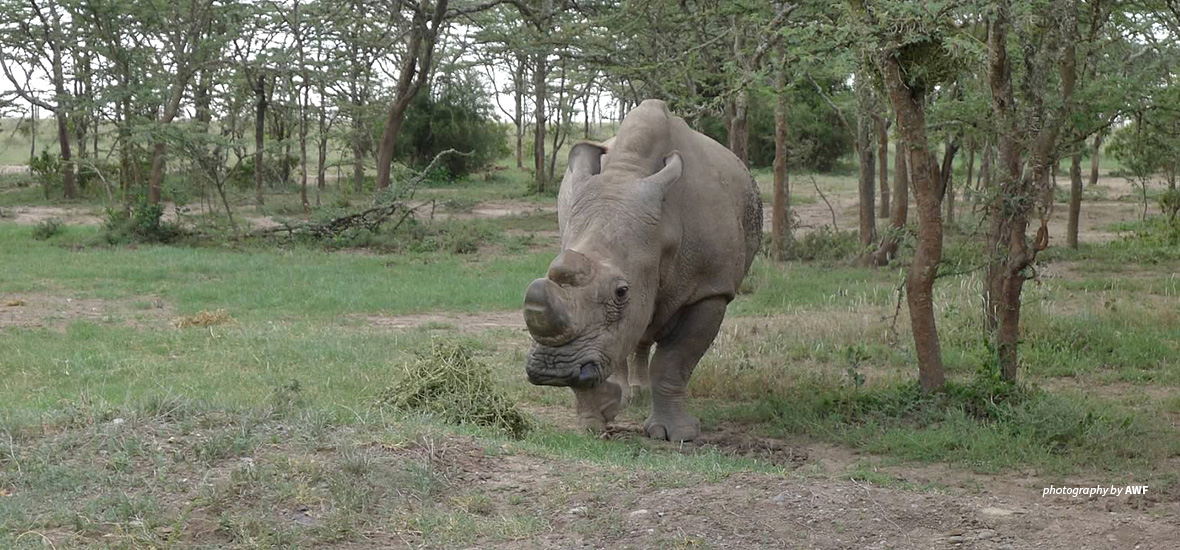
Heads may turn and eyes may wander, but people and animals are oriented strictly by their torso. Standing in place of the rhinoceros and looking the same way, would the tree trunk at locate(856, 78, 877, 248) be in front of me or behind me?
behind

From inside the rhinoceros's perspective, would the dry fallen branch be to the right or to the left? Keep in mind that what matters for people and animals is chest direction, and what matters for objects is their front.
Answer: on its right

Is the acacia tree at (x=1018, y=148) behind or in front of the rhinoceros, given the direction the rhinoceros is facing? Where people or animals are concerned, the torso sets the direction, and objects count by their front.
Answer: behind

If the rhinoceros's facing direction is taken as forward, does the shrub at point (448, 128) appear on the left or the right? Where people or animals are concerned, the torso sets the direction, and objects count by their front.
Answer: on its right

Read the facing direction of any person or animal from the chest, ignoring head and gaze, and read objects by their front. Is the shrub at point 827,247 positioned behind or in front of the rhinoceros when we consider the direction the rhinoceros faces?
behind

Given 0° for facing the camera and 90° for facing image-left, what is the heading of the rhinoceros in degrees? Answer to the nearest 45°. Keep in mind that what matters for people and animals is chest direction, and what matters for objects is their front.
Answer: approximately 45°

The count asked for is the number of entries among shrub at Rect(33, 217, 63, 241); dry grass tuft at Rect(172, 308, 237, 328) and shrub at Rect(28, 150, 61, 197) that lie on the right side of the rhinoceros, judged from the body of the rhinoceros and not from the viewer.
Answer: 3

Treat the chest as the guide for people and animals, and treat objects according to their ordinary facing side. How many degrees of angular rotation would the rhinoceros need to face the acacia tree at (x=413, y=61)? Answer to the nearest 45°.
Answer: approximately 135° to its right

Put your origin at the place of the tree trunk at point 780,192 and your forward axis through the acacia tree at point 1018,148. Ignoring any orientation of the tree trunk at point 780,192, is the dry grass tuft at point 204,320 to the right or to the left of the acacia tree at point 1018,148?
right

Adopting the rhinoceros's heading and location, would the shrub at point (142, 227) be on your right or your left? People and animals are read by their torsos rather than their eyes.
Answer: on your right

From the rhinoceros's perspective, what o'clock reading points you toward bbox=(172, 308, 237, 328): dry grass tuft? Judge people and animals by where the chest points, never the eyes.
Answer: The dry grass tuft is roughly at 3 o'clock from the rhinoceros.
